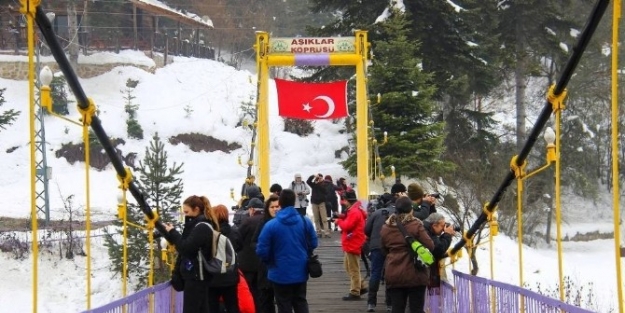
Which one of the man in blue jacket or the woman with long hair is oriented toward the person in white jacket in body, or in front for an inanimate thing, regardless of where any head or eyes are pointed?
the man in blue jacket

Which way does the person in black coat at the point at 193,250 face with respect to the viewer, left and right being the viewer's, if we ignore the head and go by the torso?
facing to the left of the viewer

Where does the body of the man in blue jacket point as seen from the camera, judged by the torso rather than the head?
away from the camera

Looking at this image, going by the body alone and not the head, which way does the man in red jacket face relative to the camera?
to the viewer's left

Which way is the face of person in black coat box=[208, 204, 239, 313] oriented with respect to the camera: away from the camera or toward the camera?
away from the camera

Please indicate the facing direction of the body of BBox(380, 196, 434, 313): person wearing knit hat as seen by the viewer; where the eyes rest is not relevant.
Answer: away from the camera

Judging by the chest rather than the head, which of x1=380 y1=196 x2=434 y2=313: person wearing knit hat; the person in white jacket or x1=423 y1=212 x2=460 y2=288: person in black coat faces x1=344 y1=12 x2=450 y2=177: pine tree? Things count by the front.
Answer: the person wearing knit hat
